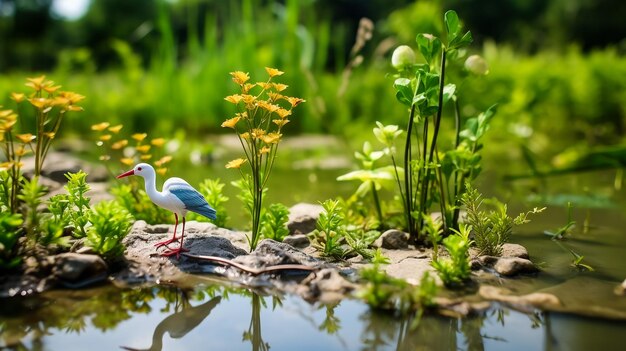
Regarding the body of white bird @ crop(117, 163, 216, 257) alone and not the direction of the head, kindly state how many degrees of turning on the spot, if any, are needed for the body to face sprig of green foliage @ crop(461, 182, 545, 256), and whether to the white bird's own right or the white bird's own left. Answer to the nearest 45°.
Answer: approximately 180°

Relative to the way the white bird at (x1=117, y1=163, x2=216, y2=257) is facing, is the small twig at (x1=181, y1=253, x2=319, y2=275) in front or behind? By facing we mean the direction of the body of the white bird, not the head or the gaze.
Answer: behind

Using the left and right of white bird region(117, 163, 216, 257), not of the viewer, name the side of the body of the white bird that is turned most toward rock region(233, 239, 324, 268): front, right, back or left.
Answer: back

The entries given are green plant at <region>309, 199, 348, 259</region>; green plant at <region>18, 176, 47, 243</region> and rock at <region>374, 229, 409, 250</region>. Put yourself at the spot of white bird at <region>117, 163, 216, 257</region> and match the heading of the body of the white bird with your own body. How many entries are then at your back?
2

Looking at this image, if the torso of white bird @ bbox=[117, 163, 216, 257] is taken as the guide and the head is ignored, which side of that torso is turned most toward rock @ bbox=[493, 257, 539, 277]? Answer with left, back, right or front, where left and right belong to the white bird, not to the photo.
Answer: back

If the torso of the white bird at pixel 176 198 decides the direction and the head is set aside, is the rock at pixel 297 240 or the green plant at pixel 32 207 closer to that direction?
the green plant

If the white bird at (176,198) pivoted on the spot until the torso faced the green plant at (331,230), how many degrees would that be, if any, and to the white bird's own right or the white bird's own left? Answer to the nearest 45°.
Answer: approximately 180°

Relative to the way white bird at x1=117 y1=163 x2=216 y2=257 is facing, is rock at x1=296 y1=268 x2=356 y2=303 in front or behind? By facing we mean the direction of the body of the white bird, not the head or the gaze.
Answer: behind

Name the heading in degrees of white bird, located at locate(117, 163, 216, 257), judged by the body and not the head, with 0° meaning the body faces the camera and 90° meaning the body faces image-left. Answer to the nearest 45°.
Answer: approximately 90°
